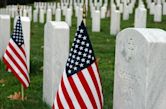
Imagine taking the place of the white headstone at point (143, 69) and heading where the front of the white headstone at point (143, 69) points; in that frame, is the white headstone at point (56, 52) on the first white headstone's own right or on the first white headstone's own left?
on the first white headstone's own right

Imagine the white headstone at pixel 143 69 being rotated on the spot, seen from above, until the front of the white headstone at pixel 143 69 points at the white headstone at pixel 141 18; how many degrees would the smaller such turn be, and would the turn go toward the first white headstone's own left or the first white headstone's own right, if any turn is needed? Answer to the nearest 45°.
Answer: approximately 135° to the first white headstone's own right

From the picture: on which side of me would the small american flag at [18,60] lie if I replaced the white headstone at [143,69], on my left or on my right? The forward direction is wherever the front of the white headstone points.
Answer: on my right

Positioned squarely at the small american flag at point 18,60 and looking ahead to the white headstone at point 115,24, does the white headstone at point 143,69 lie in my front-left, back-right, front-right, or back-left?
back-right

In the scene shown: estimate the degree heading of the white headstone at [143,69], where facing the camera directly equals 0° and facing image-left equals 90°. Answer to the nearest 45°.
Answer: approximately 45°

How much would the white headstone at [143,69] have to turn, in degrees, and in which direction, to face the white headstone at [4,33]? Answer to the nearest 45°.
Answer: approximately 90° to its right

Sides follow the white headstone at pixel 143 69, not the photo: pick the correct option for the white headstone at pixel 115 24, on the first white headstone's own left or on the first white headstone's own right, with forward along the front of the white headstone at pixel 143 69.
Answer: on the first white headstone's own right
